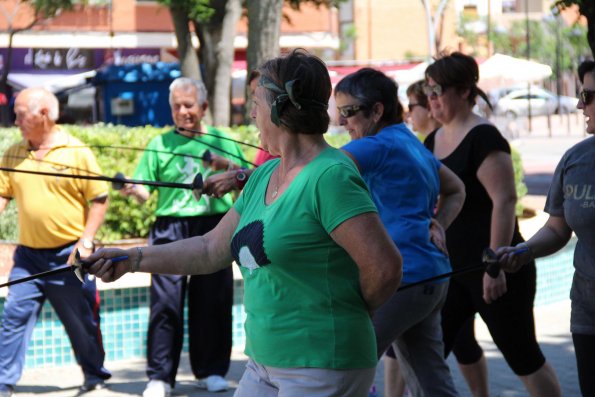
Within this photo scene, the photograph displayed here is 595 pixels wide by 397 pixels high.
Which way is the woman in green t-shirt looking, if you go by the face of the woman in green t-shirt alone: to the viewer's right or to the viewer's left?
to the viewer's left

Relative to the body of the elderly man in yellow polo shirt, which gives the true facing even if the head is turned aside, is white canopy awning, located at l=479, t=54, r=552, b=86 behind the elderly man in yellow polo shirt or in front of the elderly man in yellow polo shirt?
behind

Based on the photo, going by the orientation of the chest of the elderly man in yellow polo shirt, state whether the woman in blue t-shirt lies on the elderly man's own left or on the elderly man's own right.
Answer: on the elderly man's own left

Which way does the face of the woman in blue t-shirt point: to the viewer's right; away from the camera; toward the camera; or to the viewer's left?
to the viewer's left

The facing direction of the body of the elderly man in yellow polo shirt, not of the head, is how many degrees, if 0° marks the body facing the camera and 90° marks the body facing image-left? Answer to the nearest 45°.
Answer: approximately 45°

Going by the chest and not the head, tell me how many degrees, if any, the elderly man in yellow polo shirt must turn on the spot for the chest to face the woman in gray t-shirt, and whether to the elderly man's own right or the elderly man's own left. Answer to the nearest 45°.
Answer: approximately 90° to the elderly man's own left

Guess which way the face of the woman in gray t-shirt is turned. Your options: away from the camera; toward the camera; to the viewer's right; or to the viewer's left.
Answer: to the viewer's left

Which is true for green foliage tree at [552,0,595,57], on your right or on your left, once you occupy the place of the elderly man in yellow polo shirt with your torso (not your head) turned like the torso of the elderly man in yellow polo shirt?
on your left
